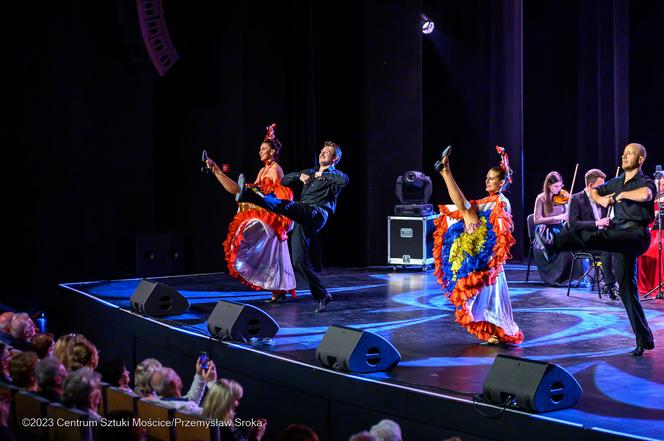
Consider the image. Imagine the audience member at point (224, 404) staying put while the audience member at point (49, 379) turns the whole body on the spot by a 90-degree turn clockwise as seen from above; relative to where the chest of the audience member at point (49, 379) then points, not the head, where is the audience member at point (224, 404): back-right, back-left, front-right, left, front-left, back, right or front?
front

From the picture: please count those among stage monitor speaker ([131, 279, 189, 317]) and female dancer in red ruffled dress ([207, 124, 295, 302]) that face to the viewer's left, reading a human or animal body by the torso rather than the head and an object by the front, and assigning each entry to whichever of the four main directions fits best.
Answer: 1

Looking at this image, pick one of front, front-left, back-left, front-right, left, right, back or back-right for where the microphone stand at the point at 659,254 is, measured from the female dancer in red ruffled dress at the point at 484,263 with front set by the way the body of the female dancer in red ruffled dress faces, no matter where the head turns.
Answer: back

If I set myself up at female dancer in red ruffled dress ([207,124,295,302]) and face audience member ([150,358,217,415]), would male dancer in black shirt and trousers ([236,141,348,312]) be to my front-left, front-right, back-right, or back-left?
front-left

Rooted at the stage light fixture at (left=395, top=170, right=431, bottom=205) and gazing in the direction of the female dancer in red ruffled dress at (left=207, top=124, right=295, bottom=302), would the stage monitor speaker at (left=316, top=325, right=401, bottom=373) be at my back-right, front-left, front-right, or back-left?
front-left

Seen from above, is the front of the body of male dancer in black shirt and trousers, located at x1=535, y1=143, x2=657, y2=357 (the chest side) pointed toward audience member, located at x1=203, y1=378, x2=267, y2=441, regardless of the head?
yes

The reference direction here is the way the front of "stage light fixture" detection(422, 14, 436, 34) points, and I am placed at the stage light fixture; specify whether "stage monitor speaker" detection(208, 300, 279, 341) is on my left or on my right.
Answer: on my right

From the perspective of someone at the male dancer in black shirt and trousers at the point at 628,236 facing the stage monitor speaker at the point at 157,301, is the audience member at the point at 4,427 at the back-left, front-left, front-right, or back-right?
front-left

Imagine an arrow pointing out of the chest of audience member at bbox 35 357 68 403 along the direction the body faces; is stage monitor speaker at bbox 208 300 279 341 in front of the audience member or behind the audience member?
in front

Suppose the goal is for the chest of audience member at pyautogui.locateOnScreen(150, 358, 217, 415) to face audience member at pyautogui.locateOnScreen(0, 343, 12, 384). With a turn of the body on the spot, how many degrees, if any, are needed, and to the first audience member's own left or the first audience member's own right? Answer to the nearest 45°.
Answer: approximately 90° to the first audience member's own left

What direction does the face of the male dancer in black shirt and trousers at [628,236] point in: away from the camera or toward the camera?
toward the camera

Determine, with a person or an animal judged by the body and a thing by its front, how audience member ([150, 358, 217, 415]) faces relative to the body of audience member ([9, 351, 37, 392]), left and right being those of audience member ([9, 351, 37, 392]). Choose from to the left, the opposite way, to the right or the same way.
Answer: the same way

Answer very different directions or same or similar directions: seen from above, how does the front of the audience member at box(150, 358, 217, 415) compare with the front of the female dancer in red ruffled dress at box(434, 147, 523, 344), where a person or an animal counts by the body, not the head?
very different directions

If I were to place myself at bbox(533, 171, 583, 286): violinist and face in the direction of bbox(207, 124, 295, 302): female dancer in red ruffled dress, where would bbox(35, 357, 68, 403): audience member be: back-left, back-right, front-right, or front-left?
front-left

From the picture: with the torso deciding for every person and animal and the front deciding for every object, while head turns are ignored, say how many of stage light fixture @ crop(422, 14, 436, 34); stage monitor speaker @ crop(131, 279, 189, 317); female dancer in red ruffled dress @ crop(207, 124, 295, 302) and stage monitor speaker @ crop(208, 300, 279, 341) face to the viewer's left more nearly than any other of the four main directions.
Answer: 1

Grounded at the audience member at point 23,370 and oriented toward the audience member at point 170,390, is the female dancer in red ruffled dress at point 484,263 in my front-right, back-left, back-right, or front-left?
front-left
